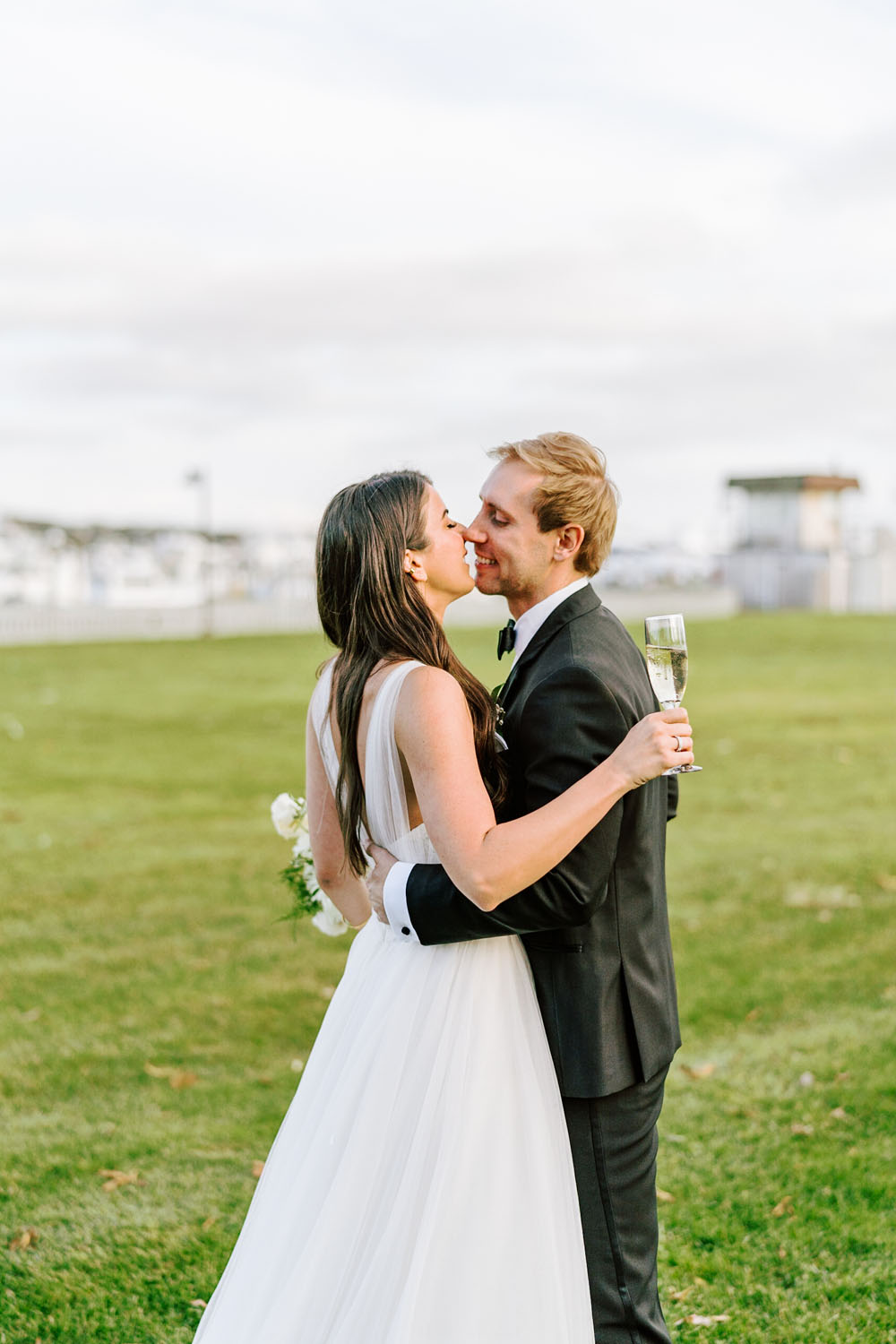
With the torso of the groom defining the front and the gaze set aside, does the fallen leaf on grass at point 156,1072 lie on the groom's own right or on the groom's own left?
on the groom's own right

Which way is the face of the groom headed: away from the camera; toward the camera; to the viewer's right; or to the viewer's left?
to the viewer's left

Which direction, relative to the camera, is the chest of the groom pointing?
to the viewer's left

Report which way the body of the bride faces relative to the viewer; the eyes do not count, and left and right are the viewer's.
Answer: facing away from the viewer and to the right of the viewer

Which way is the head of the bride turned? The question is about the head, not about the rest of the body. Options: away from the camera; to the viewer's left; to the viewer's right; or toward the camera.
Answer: to the viewer's right

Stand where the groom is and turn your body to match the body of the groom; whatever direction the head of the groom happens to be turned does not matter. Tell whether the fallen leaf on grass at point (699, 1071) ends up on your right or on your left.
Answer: on your right

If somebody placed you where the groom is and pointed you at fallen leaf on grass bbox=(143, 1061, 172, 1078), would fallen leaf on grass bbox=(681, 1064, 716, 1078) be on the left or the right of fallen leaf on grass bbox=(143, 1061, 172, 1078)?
right

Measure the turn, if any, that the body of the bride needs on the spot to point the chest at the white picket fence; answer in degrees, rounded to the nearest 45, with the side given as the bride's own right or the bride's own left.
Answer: approximately 45° to the bride's own left

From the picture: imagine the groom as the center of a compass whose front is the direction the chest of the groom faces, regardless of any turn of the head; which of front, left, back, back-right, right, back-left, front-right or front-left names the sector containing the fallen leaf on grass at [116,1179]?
front-right

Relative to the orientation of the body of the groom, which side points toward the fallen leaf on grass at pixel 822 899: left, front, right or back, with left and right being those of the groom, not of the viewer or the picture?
right
